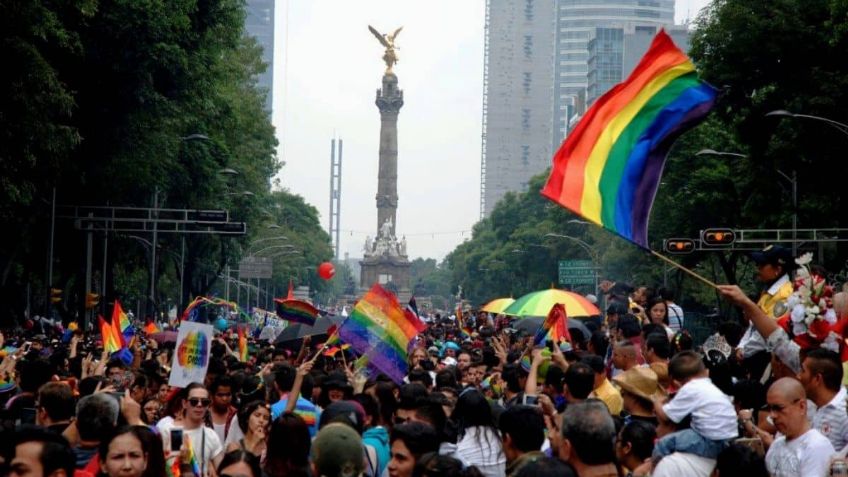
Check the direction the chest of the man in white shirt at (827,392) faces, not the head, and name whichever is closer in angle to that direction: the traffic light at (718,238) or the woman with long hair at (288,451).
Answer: the woman with long hair

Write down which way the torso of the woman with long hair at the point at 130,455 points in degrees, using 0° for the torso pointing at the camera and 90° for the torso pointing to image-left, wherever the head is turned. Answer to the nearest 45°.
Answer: approximately 0°

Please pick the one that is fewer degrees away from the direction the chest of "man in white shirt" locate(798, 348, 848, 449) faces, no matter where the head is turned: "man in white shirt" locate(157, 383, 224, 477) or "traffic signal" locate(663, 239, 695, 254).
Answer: the man in white shirt

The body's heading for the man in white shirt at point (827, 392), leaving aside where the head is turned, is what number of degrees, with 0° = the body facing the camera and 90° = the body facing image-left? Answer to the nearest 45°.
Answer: approximately 90°

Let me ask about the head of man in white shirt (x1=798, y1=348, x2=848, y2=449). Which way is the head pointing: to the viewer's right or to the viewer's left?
to the viewer's left
